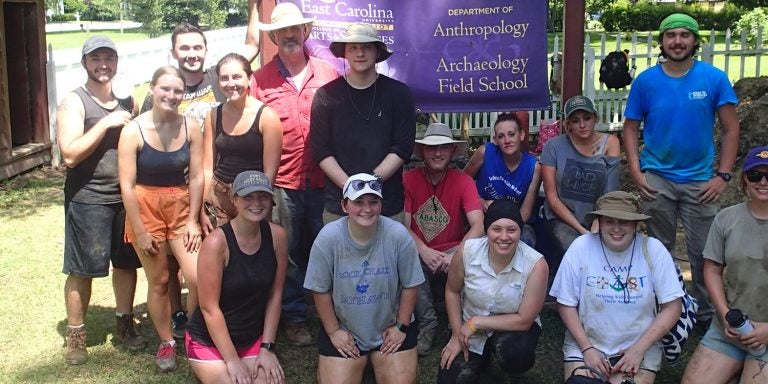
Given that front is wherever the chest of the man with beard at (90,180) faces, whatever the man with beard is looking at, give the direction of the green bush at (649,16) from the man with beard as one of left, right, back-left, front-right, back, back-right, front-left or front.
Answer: left

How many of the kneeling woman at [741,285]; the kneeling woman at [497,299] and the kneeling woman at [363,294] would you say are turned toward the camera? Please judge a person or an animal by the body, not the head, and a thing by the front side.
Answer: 3

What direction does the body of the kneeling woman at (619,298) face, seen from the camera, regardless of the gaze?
toward the camera

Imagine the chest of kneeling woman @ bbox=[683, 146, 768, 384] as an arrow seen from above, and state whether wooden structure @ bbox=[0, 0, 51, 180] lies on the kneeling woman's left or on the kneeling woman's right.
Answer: on the kneeling woman's right

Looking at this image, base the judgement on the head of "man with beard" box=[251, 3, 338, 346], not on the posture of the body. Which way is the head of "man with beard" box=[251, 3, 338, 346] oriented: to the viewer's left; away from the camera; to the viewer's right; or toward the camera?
toward the camera

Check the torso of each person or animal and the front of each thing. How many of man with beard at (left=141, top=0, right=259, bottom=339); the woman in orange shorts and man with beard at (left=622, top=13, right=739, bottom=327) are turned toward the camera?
3

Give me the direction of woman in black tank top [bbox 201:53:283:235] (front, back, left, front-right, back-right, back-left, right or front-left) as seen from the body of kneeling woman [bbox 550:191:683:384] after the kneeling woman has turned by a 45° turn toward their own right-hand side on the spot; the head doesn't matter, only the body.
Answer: front-right

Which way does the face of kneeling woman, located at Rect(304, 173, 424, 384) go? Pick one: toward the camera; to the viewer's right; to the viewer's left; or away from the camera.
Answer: toward the camera

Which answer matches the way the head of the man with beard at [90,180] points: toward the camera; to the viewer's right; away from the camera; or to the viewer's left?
toward the camera

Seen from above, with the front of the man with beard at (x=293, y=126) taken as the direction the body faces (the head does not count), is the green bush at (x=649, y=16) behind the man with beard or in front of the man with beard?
behind

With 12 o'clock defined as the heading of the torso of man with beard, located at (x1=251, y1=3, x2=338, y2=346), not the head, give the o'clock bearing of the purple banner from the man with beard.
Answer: The purple banner is roughly at 8 o'clock from the man with beard.

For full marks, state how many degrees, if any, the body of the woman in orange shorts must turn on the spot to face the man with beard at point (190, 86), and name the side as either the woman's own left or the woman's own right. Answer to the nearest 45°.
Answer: approximately 180°

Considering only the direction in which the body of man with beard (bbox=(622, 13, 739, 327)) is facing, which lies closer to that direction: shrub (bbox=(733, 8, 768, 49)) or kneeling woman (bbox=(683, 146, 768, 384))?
the kneeling woman

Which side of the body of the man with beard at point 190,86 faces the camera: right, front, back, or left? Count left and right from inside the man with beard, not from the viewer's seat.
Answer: front
